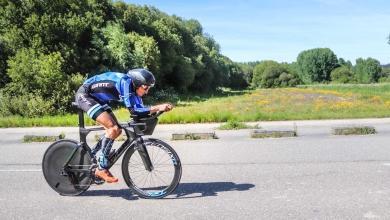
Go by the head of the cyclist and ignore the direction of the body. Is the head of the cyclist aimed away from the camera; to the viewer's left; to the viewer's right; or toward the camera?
to the viewer's right

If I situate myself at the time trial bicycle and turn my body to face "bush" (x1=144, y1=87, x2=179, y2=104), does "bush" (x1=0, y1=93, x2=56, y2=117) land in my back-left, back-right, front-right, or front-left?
front-left

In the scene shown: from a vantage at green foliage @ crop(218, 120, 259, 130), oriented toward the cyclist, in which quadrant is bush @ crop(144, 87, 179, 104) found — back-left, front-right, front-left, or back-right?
back-right

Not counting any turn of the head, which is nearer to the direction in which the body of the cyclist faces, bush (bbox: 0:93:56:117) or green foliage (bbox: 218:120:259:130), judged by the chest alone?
the green foliage

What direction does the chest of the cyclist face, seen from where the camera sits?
to the viewer's right

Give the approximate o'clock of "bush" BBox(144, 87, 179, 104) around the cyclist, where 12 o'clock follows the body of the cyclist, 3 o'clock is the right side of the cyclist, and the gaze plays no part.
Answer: The bush is roughly at 9 o'clock from the cyclist.

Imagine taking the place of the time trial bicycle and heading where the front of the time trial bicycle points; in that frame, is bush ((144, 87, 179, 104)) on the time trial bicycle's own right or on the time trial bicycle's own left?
on the time trial bicycle's own left

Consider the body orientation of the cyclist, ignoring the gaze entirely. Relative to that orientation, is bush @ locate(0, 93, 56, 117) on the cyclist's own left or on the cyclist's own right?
on the cyclist's own left

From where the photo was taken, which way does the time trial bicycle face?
to the viewer's right
